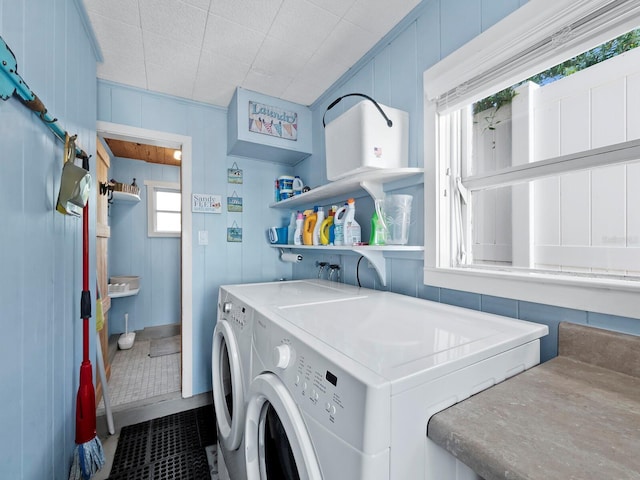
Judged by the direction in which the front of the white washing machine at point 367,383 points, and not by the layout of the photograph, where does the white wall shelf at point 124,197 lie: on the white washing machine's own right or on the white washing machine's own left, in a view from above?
on the white washing machine's own right

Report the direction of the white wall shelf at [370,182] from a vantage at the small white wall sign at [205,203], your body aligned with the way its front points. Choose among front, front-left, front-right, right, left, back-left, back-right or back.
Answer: front-left

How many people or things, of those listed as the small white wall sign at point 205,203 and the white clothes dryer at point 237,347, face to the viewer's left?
1

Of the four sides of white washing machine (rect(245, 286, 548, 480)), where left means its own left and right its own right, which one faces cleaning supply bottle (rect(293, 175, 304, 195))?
right

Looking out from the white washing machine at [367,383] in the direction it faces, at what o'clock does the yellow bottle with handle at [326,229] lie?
The yellow bottle with handle is roughly at 4 o'clock from the white washing machine.

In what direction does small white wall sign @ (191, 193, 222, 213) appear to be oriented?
toward the camera

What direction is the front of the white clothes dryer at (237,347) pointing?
to the viewer's left

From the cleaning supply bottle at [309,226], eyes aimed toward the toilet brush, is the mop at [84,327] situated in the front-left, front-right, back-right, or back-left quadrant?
front-left

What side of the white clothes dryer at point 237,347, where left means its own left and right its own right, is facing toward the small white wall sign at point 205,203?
right

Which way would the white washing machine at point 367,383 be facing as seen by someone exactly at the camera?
facing the viewer and to the left of the viewer

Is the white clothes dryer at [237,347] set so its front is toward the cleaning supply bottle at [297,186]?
no

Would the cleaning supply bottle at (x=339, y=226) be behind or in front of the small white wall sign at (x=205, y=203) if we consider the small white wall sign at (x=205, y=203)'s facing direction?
in front

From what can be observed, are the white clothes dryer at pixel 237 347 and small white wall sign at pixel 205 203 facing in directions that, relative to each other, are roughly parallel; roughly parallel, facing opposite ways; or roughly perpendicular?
roughly perpendicular
